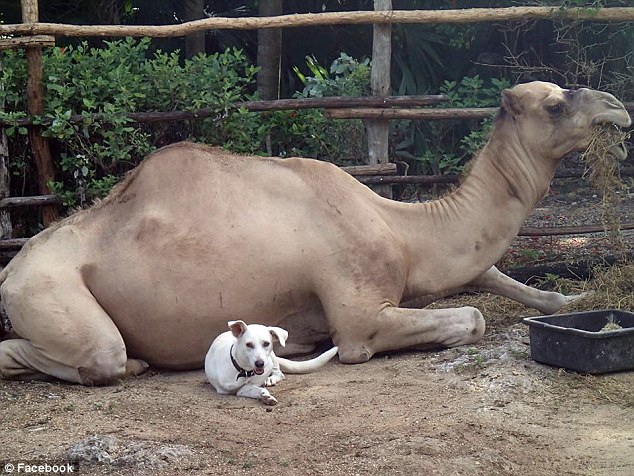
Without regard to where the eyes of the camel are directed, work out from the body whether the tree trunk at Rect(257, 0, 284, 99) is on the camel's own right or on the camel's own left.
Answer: on the camel's own left

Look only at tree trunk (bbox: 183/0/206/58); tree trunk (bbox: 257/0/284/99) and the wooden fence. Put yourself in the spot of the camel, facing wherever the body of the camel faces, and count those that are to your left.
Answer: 3

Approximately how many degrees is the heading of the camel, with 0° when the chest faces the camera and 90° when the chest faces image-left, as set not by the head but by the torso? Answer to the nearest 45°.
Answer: approximately 270°

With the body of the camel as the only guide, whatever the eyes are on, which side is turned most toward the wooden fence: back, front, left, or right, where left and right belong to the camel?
left
